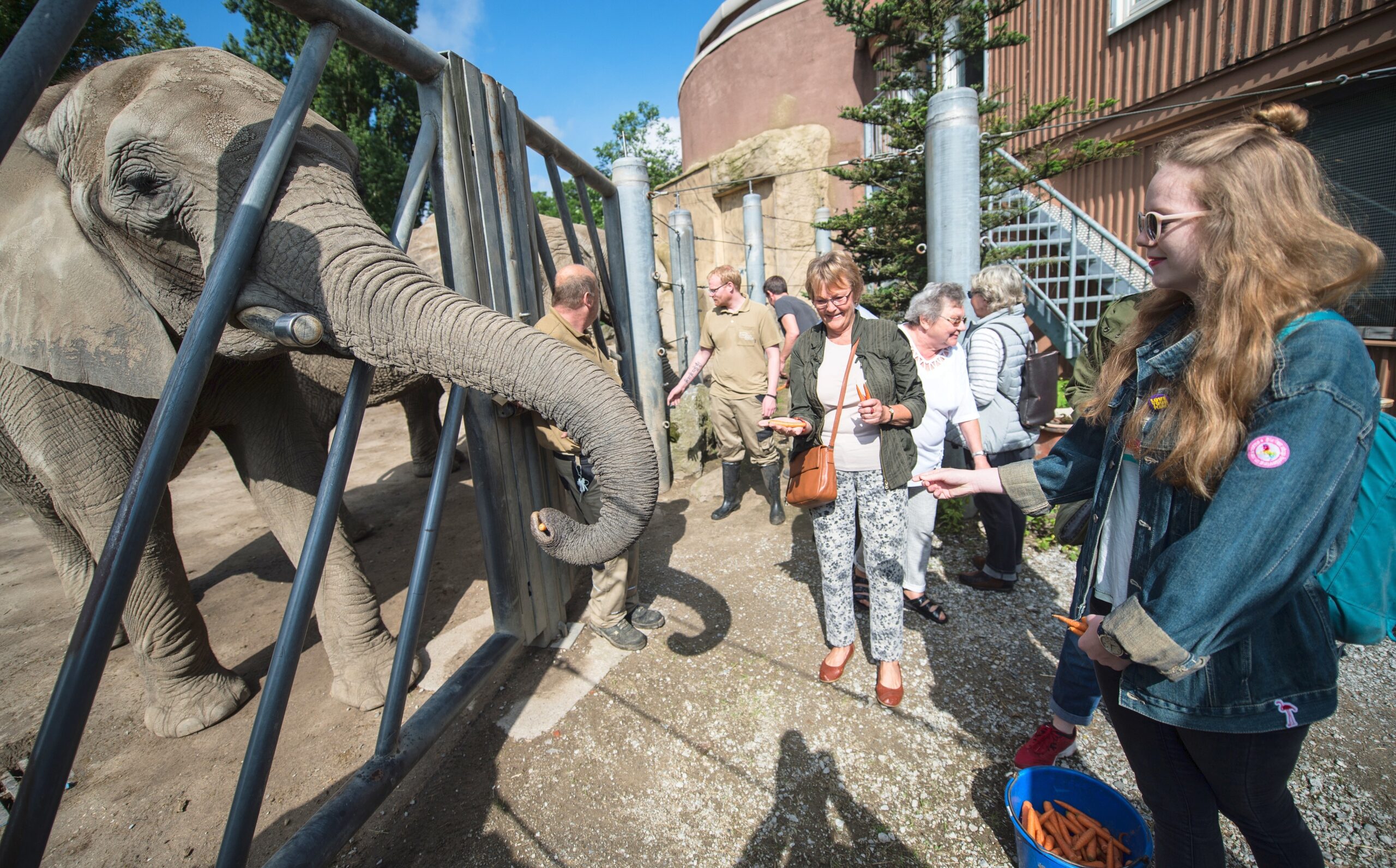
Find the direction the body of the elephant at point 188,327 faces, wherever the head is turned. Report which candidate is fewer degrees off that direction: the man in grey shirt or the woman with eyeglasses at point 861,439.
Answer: the woman with eyeglasses

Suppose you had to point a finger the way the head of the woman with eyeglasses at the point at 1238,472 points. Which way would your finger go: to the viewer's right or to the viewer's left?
to the viewer's left

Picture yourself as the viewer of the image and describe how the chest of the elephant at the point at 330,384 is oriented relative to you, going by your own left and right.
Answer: facing to the right of the viewer

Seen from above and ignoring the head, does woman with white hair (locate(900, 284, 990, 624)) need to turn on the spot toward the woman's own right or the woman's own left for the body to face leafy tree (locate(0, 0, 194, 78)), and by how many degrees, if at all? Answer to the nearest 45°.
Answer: approximately 135° to the woman's own right

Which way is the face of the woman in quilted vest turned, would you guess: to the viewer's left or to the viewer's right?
to the viewer's left

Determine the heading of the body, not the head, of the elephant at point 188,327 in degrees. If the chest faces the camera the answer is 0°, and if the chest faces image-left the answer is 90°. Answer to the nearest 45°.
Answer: approximately 315°

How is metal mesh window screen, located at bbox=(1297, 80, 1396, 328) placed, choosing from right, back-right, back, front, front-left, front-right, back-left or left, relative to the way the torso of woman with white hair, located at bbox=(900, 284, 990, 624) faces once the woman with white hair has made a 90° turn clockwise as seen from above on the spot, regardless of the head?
back

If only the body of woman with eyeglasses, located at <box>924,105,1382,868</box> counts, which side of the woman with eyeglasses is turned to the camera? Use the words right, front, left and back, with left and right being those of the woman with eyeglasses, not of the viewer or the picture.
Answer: left
